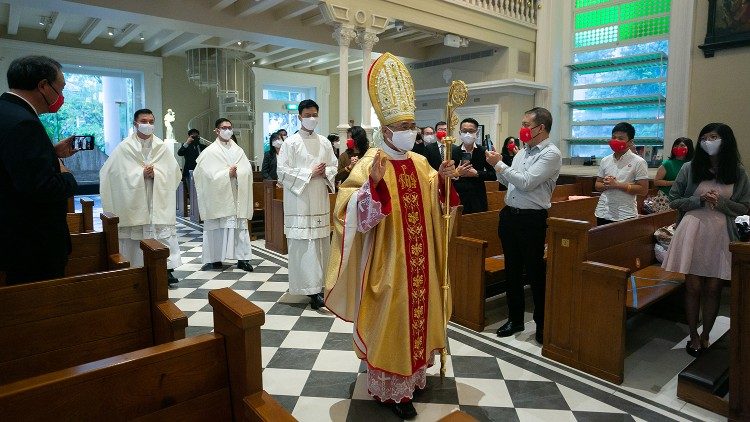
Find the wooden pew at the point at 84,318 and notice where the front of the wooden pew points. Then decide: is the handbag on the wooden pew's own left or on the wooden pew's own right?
on the wooden pew's own left

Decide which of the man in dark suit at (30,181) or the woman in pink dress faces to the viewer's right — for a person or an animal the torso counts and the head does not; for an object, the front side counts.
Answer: the man in dark suit

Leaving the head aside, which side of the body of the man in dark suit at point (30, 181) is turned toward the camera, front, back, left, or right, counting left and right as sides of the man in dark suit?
right

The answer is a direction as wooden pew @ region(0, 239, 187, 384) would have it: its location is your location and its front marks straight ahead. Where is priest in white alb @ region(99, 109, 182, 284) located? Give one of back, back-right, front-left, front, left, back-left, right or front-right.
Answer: back-left

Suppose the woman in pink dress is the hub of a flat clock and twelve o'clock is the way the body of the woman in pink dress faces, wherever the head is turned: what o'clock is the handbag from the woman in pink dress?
The handbag is roughly at 4 o'clock from the woman in pink dress.

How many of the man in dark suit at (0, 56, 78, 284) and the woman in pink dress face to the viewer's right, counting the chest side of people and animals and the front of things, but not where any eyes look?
1

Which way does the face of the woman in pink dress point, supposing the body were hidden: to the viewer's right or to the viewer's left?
to the viewer's left
